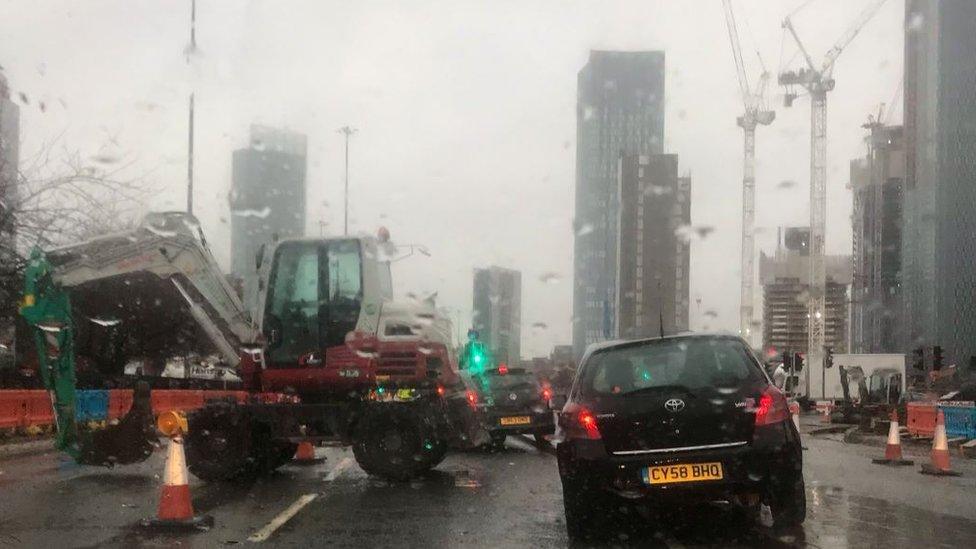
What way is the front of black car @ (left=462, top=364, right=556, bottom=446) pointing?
away from the camera

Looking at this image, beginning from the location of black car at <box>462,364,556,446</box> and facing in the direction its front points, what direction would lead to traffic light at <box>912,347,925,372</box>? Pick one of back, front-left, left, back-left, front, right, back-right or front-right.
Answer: front-right

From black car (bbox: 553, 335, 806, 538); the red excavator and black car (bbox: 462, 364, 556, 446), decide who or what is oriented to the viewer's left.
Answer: the red excavator

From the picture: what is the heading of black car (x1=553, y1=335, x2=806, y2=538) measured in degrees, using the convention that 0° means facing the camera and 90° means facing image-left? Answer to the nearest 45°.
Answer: approximately 180°

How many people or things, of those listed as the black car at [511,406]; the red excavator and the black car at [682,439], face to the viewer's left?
1

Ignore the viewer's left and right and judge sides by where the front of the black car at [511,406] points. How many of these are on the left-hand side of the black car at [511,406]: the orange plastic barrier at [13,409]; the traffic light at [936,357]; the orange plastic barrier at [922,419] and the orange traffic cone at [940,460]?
1

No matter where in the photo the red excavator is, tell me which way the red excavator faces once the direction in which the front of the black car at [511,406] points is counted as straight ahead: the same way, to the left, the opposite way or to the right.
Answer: to the left

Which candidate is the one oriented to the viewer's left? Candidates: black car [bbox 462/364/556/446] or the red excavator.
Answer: the red excavator

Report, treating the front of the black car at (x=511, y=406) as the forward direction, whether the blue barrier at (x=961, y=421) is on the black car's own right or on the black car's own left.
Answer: on the black car's own right

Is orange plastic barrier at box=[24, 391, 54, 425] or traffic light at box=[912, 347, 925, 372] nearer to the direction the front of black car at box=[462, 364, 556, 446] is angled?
the traffic light

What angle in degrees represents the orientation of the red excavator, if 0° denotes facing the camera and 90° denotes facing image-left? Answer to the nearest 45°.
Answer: approximately 90°
